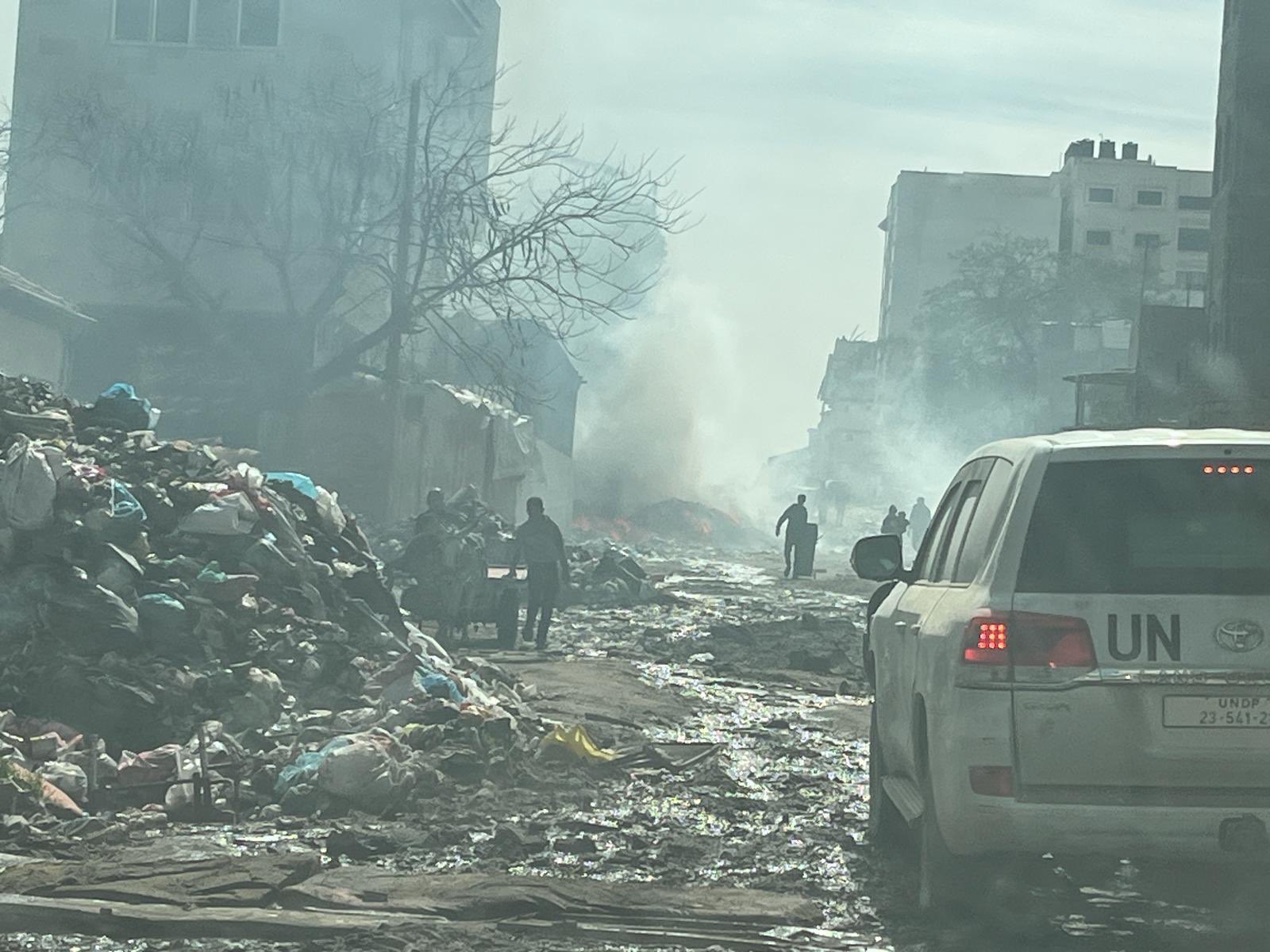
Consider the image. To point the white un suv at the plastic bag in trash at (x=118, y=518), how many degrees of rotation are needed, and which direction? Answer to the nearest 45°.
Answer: approximately 45° to its left

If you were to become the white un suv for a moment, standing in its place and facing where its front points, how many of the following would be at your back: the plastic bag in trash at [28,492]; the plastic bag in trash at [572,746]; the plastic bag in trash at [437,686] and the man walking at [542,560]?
0

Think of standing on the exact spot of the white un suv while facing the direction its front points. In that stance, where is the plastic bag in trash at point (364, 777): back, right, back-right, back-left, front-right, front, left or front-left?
front-left

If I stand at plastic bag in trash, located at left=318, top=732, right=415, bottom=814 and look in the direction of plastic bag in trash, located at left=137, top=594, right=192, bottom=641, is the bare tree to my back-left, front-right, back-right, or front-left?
front-right

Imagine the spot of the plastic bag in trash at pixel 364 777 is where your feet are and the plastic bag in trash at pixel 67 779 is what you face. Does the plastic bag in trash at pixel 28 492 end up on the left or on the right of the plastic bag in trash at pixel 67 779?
right

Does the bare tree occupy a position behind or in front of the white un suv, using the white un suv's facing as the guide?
in front

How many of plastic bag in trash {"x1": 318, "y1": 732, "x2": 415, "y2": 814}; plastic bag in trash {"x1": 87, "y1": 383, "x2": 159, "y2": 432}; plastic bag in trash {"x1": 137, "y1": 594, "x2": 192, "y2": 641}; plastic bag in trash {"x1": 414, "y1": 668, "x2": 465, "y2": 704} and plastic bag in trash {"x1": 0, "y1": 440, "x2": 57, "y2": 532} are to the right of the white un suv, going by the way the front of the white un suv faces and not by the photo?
0

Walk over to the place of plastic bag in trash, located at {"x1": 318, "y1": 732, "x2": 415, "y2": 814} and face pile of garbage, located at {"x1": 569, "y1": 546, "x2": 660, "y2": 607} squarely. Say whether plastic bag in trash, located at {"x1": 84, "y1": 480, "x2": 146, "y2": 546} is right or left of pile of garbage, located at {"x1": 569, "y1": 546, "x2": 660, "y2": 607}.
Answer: left

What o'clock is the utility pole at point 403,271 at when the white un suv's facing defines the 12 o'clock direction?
The utility pole is roughly at 11 o'clock from the white un suv.

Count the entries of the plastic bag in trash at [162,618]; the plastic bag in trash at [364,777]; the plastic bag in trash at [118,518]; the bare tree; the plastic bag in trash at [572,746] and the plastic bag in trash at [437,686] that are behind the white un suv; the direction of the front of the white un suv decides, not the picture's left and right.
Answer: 0

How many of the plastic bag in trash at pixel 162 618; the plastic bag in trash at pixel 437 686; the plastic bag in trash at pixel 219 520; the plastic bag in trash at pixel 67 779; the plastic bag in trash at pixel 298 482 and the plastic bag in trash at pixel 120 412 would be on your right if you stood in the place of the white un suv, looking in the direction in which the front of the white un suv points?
0

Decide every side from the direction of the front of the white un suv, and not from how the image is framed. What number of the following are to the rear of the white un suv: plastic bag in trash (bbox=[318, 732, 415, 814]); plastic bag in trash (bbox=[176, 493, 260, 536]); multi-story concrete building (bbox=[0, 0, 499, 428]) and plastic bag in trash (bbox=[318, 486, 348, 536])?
0

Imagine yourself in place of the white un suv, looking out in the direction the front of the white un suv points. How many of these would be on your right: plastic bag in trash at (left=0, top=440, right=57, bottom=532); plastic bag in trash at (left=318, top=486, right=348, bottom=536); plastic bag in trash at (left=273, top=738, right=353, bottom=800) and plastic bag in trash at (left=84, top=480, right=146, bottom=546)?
0

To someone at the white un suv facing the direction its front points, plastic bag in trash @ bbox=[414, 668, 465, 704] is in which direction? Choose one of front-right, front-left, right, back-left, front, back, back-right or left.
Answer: front-left

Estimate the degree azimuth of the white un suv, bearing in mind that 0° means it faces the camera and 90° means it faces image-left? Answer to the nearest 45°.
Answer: approximately 180°

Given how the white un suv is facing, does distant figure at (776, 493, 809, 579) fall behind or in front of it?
in front

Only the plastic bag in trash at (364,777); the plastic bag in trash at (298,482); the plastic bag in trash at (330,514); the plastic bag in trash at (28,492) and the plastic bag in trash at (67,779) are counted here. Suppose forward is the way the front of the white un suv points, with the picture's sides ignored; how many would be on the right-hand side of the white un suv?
0
